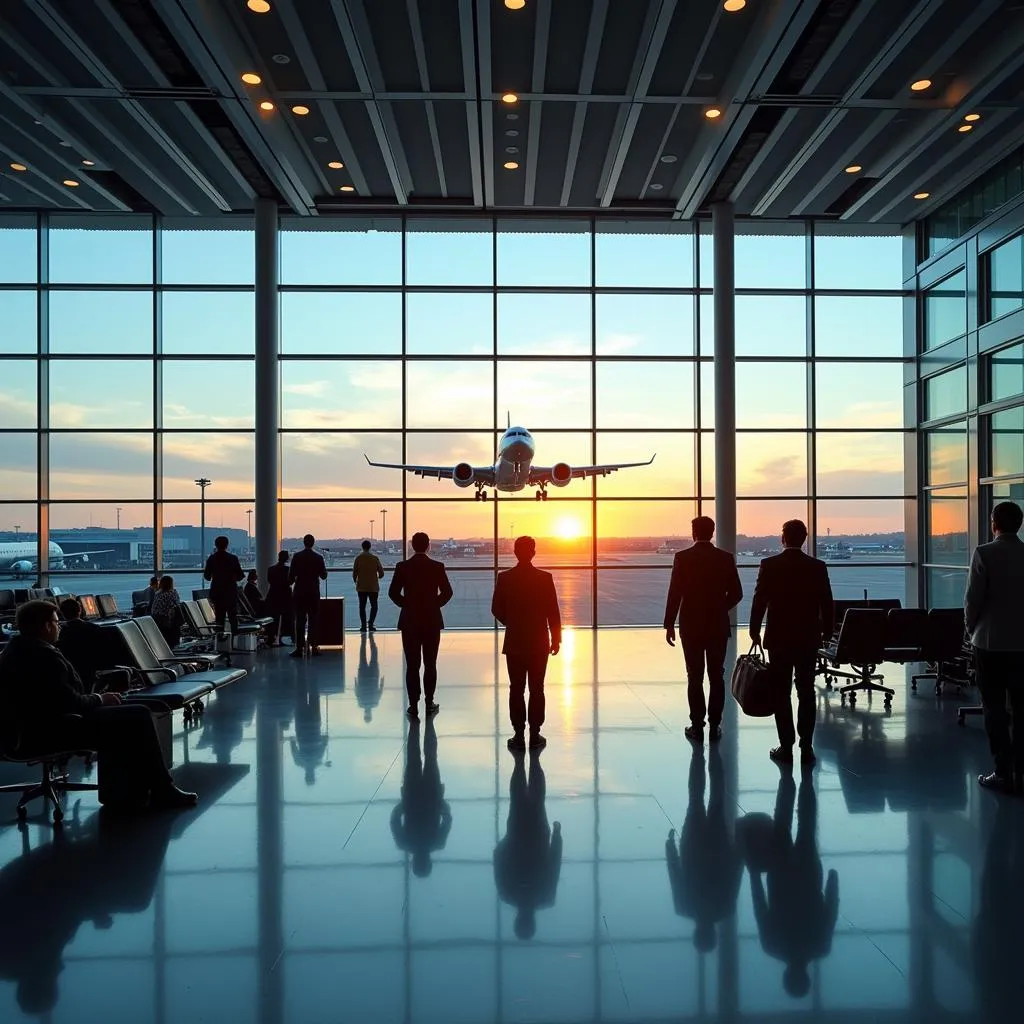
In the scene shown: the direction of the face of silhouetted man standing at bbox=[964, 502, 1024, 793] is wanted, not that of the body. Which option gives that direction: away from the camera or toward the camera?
away from the camera

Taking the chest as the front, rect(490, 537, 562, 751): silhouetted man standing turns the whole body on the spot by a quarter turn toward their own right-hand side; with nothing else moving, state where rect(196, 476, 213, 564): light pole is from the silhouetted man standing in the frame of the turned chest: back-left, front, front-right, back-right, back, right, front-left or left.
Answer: back-left

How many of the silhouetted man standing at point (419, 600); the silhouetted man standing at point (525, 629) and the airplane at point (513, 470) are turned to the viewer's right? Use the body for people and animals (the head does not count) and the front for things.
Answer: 0

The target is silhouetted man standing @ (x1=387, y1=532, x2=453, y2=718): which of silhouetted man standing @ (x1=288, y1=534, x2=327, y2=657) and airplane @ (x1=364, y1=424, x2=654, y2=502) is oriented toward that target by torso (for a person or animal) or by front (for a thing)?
the airplane

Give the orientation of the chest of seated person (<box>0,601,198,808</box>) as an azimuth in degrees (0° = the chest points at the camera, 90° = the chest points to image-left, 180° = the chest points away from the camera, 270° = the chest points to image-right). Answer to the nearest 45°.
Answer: approximately 270°

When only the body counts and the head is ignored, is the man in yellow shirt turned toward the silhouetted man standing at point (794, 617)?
no

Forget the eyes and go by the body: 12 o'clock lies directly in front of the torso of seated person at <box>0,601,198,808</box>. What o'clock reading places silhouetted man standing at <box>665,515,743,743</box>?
The silhouetted man standing is roughly at 12 o'clock from the seated person.

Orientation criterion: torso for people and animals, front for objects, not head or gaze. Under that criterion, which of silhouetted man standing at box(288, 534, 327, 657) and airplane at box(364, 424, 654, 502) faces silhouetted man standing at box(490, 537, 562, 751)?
the airplane

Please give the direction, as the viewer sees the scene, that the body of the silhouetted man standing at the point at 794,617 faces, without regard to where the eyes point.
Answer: away from the camera

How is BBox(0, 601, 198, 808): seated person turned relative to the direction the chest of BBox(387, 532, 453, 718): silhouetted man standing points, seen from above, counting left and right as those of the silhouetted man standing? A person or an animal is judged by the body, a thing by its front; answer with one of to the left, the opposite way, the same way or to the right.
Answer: to the right

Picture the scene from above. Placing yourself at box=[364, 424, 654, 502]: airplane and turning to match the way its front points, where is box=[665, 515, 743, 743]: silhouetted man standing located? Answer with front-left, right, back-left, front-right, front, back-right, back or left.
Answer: front

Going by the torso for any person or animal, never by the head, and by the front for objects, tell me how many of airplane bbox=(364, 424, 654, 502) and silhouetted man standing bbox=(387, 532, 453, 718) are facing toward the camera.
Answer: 1

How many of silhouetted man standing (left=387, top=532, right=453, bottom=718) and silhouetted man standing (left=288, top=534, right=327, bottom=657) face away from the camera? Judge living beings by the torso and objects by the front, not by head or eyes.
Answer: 2

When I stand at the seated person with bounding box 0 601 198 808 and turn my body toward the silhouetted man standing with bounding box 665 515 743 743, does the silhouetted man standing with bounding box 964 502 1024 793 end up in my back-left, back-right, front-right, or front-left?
front-right

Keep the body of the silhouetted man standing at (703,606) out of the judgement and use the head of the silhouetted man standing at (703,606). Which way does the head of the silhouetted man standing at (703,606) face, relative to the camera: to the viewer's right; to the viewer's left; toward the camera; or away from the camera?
away from the camera

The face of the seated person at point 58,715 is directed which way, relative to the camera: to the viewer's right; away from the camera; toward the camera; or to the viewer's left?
to the viewer's right

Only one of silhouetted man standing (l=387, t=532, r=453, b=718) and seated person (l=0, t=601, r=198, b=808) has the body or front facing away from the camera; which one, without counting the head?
the silhouetted man standing

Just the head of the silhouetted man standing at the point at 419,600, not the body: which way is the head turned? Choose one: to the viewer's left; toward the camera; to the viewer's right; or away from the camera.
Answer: away from the camera

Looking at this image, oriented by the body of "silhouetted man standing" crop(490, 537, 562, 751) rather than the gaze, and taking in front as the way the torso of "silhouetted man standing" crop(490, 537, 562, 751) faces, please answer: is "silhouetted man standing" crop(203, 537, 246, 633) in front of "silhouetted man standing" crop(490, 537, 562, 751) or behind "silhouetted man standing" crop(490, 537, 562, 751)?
in front

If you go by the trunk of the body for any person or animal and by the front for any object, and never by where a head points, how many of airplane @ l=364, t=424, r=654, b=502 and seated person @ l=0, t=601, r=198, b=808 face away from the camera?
0

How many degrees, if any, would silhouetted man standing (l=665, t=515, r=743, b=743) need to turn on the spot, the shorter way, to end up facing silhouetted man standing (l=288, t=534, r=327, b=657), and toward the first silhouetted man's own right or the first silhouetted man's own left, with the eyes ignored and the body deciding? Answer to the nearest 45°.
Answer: approximately 45° to the first silhouetted man's own left

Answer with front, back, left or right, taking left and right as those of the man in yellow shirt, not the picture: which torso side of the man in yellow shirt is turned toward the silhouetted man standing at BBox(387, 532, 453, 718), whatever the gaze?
back

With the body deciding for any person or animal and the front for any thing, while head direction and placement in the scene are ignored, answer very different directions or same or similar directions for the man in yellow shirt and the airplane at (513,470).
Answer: very different directions

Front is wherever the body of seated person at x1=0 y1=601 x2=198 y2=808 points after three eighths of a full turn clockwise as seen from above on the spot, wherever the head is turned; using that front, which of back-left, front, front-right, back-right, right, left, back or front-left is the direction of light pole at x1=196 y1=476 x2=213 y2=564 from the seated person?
back-right

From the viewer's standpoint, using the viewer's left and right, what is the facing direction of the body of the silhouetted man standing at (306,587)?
facing away from the viewer
